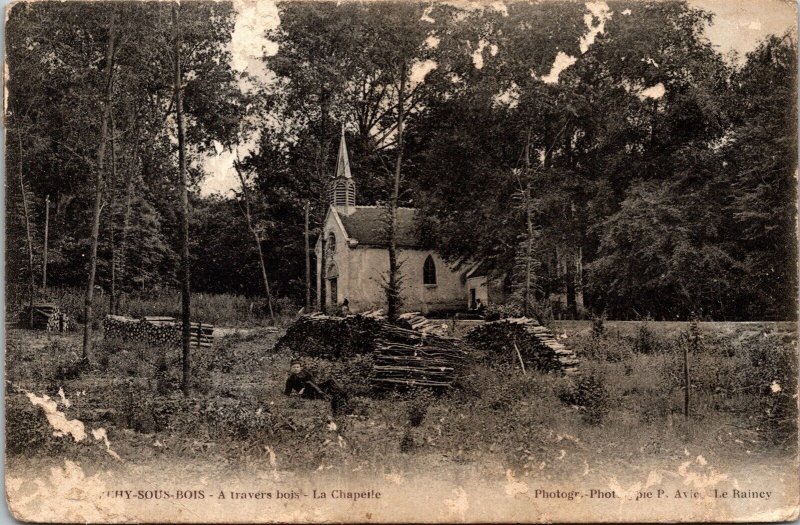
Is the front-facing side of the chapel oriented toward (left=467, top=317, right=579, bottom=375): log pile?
no

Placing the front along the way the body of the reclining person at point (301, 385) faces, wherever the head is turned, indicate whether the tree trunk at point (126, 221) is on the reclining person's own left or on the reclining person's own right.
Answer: on the reclining person's own right

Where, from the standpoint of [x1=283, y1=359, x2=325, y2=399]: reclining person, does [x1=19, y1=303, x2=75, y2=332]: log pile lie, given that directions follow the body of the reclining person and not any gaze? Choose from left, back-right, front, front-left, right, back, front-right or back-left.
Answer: right

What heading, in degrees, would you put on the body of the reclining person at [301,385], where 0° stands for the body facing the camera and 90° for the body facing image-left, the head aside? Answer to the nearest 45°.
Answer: approximately 0°

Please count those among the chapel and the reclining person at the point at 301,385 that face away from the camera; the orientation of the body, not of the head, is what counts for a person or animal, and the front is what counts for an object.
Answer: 0

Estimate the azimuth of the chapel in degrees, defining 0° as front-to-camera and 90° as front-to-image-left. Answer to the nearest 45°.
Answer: approximately 45°

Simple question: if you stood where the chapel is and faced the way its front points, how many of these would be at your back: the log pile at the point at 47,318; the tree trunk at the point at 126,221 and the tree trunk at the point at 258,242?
0

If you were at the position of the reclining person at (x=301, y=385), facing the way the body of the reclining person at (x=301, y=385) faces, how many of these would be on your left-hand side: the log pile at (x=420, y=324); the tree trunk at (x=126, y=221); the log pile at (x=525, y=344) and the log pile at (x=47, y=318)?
2
